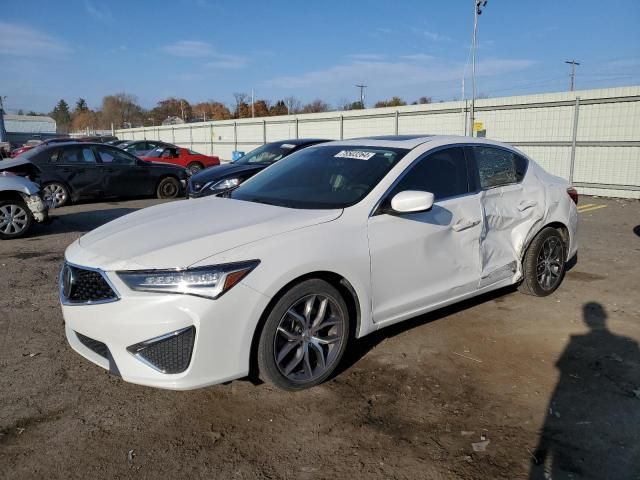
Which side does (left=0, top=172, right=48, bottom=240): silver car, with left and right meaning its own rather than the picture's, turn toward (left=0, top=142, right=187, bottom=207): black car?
left

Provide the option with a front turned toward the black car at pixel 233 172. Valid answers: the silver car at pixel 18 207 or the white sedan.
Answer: the silver car

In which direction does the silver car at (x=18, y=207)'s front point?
to the viewer's right

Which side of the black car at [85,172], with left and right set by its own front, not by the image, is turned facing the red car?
left

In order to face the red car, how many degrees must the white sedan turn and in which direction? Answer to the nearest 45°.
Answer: approximately 135° to its right

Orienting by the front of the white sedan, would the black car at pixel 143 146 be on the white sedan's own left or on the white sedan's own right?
on the white sedan's own right

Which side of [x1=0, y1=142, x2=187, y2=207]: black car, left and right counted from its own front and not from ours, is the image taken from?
right

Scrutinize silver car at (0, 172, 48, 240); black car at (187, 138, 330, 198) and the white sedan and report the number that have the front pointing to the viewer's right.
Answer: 1

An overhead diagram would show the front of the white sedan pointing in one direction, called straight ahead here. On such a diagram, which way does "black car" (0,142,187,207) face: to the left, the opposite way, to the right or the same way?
the opposite way

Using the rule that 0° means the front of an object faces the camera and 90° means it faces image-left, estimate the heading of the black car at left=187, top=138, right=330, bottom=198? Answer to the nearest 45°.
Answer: approximately 45°

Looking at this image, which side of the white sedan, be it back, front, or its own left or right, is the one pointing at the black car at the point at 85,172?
right

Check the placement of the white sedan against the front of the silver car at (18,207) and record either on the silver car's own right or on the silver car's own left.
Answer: on the silver car's own right

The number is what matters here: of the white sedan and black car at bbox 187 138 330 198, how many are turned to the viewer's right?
0

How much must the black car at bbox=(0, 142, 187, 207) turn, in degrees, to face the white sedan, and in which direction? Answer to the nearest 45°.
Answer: approximately 90° to its right

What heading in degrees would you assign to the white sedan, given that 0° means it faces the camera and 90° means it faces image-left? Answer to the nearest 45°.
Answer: approximately 45°

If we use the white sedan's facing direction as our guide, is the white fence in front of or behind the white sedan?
behind
